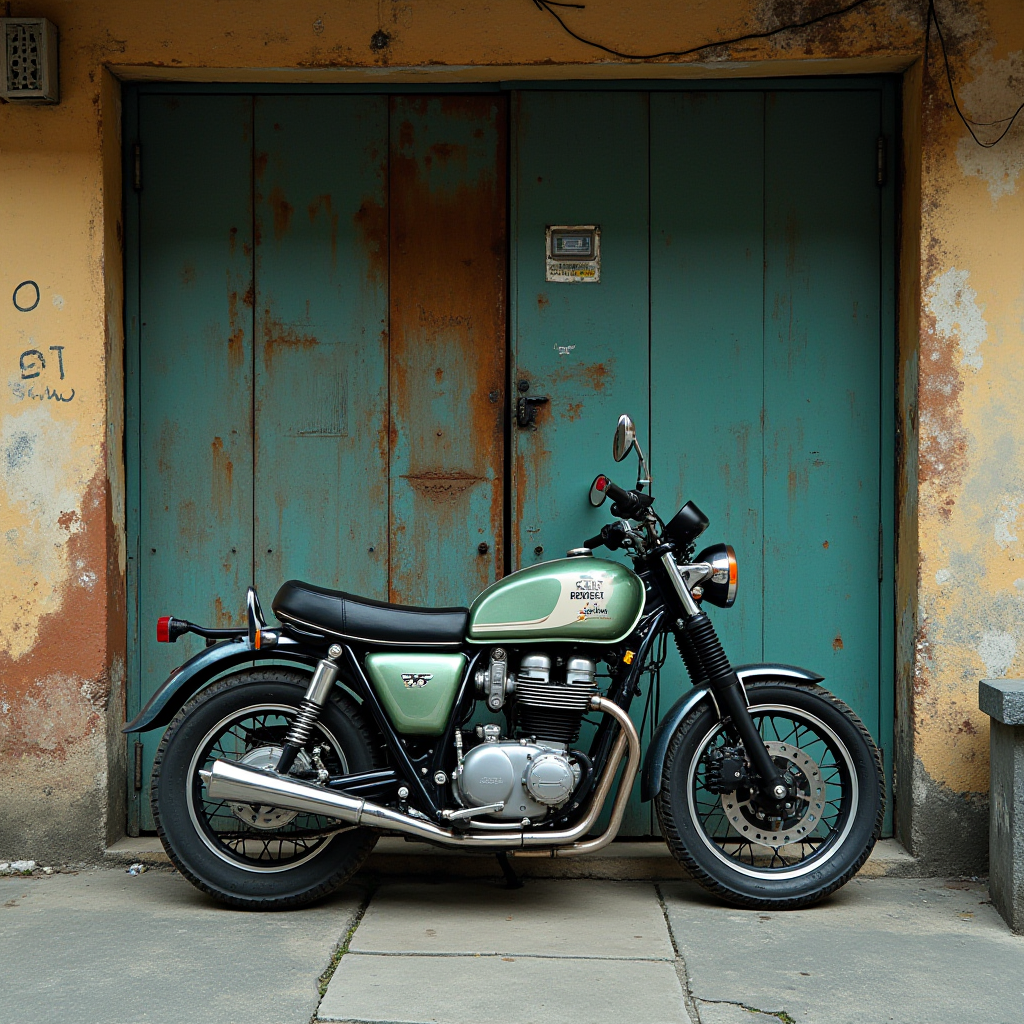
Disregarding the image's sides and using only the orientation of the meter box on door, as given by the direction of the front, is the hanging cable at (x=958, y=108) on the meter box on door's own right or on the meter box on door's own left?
on the meter box on door's own left

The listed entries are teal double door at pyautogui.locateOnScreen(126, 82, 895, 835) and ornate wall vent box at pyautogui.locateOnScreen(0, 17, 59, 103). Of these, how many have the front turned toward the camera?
2

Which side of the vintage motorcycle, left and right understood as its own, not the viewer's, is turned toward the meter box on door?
left

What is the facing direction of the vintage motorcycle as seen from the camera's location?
facing to the right of the viewer

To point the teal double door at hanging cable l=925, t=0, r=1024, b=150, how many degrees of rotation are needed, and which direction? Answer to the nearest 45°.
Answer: approximately 90° to its left

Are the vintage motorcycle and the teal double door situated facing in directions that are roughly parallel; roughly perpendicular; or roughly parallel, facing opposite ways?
roughly perpendicular

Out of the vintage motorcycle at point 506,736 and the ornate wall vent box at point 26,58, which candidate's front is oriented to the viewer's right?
the vintage motorcycle

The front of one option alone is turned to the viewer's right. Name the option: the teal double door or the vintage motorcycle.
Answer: the vintage motorcycle

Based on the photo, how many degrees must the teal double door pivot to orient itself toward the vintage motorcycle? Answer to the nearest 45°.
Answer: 0° — it already faces it

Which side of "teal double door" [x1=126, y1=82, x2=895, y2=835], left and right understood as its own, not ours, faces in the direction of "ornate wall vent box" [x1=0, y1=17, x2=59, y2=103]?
right
